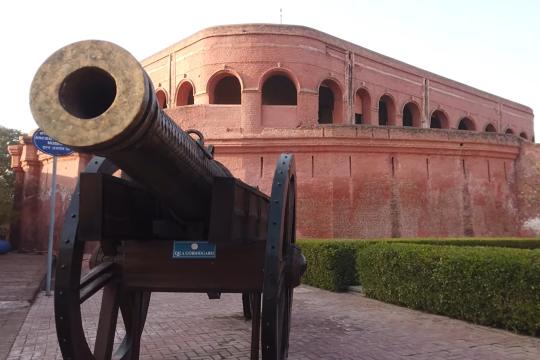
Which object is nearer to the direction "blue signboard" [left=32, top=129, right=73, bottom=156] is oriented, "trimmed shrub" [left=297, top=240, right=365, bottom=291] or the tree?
the trimmed shrub

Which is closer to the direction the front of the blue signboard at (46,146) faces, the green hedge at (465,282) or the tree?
the green hedge

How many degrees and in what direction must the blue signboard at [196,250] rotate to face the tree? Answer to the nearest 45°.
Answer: approximately 135° to its right

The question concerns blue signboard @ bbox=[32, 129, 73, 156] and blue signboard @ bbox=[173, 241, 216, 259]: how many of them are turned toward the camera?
2

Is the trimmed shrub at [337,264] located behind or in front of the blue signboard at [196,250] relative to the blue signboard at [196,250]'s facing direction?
behind

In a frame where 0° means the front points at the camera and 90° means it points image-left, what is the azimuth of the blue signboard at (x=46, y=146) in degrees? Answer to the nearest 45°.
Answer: approximately 0°

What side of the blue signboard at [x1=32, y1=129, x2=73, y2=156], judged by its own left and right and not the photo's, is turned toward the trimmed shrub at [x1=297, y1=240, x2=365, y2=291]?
left

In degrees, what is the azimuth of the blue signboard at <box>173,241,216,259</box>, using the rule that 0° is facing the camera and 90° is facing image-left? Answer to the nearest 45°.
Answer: approximately 0°

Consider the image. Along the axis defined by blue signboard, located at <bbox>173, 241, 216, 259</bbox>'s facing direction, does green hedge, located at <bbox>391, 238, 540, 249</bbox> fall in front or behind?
behind

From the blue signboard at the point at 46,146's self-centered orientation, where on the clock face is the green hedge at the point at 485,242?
The green hedge is roughly at 9 o'clock from the blue signboard.

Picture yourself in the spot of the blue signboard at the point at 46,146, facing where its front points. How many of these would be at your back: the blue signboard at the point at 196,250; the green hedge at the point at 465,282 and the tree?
1
